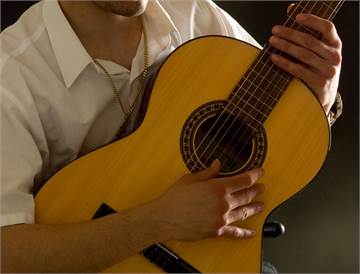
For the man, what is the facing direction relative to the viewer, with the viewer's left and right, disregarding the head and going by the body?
facing the viewer and to the right of the viewer
